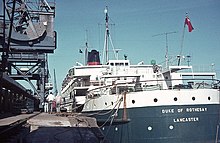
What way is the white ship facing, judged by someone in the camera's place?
facing away from the viewer and to the left of the viewer
